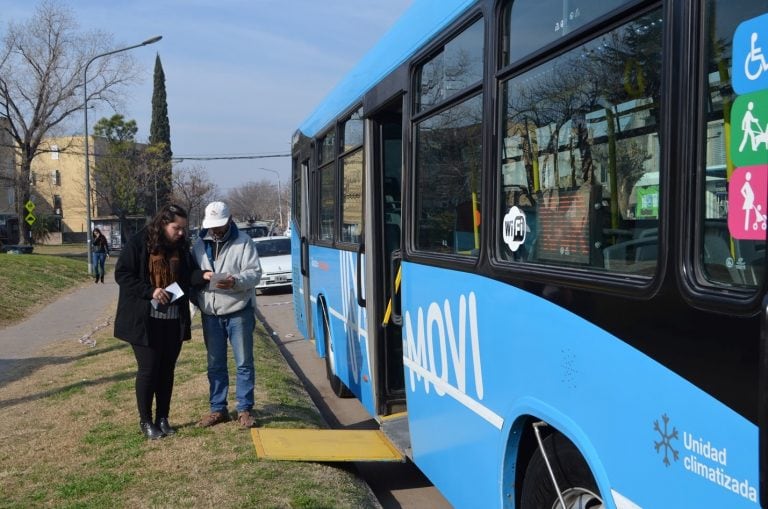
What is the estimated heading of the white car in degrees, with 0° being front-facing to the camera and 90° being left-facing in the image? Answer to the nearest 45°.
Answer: approximately 0°

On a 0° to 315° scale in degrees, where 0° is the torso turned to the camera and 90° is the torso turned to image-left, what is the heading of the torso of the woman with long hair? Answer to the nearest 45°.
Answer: approximately 315°

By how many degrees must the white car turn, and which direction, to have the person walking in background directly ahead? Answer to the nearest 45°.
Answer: approximately 135° to its right

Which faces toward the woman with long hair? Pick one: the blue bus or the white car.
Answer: the white car

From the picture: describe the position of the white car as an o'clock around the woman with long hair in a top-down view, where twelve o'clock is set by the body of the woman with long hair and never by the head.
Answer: The white car is roughly at 8 o'clock from the woman with long hair.

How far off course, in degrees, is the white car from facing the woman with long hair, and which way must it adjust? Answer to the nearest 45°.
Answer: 0° — it already faces them
